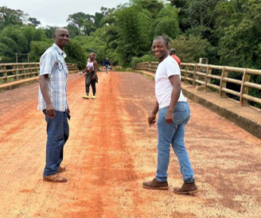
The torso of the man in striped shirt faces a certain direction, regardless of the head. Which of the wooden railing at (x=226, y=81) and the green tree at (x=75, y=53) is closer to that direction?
the wooden railing

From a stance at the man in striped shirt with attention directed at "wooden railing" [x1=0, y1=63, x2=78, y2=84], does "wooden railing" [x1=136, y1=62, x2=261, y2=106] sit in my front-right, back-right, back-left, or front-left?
front-right

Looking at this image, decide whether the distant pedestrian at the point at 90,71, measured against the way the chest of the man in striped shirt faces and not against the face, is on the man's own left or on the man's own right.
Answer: on the man's own left

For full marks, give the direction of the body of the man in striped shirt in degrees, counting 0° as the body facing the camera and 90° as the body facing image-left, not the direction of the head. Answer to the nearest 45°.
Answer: approximately 270°

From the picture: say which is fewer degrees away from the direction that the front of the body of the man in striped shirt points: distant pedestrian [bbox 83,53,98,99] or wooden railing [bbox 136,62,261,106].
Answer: the wooden railing

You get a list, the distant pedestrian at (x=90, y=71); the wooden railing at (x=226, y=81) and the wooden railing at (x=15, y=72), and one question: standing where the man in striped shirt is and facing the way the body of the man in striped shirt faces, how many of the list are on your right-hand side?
0

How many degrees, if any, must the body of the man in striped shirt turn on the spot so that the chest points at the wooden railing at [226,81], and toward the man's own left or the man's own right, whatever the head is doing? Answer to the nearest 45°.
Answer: approximately 45° to the man's own left

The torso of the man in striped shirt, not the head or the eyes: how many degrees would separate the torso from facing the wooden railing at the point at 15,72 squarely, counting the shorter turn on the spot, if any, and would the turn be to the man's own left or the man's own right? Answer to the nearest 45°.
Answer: approximately 90° to the man's own left

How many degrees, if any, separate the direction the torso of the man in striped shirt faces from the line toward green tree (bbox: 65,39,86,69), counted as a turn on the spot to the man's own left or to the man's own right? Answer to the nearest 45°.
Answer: approximately 90° to the man's own left

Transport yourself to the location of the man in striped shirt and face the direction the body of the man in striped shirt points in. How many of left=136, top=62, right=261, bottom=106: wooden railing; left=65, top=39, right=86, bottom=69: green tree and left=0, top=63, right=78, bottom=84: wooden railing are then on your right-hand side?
0
